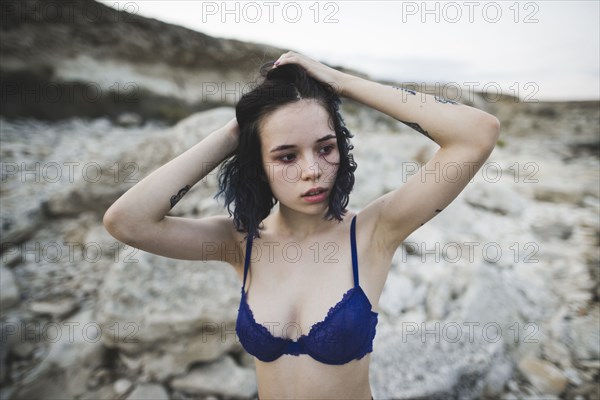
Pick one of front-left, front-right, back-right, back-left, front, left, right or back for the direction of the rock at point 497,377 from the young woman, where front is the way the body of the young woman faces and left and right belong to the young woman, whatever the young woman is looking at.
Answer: back-left

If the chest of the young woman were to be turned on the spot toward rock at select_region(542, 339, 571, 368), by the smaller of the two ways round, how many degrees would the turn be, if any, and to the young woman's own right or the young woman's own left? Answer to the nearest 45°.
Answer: approximately 135° to the young woman's own left

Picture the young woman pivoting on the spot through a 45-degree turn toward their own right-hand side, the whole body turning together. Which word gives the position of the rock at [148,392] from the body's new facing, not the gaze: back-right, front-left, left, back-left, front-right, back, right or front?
right

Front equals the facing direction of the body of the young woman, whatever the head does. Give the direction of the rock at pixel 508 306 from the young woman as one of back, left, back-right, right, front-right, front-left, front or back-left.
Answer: back-left

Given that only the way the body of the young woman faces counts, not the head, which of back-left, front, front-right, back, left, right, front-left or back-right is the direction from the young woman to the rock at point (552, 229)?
back-left

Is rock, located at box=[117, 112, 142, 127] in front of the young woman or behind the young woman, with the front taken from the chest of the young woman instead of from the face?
behind

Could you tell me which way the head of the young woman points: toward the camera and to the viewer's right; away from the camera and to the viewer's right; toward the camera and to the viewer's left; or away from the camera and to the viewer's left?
toward the camera and to the viewer's right

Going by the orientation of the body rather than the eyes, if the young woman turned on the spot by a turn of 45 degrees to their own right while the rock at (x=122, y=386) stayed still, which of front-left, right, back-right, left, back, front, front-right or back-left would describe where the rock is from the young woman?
right

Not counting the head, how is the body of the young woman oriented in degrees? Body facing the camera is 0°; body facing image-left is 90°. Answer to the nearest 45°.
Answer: approximately 0°
